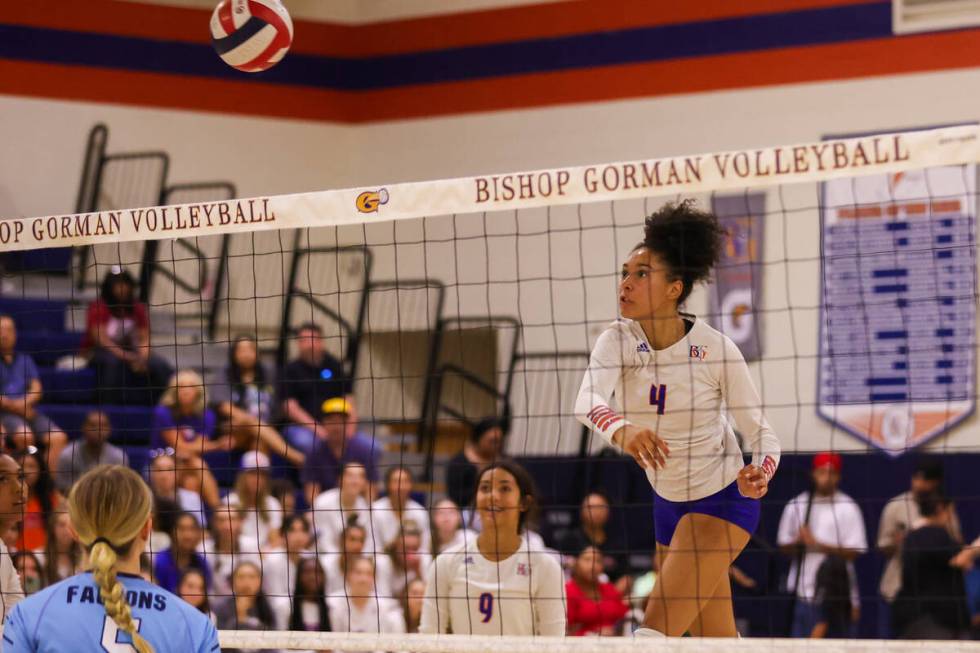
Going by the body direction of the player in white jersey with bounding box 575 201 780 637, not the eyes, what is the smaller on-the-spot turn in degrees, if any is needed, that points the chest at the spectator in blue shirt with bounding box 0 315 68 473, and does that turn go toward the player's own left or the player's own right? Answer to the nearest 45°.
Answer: approximately 90° to the player's own right

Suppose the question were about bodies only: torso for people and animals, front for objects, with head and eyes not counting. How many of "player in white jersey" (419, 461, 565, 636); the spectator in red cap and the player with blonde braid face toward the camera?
2

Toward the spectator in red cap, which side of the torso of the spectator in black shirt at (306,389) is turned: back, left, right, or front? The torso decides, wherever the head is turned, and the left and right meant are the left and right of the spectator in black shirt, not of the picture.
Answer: left

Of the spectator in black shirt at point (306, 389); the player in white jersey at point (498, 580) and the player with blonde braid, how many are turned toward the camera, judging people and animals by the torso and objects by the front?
2

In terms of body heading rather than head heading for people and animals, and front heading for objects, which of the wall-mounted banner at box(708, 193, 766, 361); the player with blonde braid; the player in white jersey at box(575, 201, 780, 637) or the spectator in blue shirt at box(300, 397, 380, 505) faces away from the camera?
the player with blonde braid

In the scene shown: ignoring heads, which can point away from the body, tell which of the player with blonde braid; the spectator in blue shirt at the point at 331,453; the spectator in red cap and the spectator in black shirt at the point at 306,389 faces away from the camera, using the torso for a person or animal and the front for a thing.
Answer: the player with blonde braid
